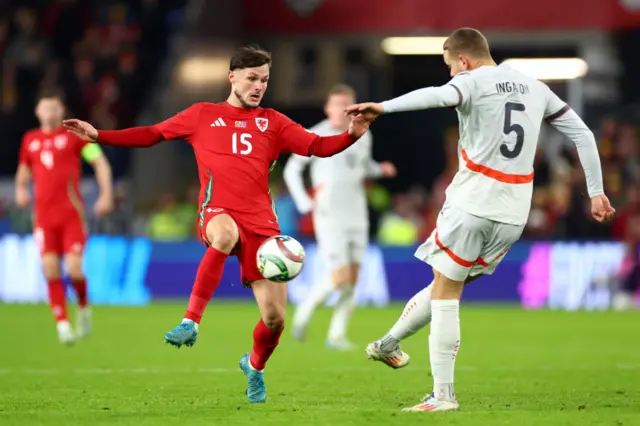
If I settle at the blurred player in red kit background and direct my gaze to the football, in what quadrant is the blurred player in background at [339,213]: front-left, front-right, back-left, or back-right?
front-left

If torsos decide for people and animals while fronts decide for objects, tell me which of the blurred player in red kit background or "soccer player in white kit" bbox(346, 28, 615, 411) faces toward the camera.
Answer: the blurred player in red kit background

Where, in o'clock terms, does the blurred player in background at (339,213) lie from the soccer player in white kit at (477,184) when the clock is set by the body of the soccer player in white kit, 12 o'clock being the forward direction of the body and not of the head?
The blurred player in background is roughly at 1 o'clock from the soccer player in white kit.

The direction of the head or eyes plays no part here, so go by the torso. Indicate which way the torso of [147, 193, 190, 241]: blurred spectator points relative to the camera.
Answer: toward the camera

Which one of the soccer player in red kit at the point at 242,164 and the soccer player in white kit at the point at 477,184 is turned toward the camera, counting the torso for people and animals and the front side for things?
the soccer player in red kit

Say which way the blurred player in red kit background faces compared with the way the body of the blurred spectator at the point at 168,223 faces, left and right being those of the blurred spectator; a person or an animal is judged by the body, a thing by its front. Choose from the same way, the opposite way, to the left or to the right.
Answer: the same way

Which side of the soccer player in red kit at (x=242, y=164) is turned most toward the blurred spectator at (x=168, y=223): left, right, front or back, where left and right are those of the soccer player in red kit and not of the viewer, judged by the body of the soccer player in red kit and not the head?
back

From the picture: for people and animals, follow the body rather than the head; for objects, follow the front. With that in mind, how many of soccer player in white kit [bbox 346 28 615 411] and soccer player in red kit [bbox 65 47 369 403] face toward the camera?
1

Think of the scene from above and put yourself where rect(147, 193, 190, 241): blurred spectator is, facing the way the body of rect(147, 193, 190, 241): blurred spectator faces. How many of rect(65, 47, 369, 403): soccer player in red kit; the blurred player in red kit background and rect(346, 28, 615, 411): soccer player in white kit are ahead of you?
3

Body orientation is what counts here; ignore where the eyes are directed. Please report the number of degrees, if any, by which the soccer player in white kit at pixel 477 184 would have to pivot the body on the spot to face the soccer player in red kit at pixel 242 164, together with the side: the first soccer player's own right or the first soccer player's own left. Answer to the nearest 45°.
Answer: approximately 45° to the first soccer player's own left

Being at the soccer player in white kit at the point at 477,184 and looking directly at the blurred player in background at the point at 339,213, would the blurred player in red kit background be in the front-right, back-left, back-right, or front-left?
front-left

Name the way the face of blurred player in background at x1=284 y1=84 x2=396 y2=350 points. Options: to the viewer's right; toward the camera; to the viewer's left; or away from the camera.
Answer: toward the camera

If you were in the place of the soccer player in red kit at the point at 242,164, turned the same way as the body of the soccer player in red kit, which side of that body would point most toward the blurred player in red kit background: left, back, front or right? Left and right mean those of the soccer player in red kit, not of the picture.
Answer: back

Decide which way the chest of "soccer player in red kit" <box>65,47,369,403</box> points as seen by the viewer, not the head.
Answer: toward the camera

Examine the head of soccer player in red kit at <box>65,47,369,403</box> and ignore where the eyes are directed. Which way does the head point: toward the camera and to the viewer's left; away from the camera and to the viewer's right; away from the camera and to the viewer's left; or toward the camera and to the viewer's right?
toward the camera and to the viewer's right

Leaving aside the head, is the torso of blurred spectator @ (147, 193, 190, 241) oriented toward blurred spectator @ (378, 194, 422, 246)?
no

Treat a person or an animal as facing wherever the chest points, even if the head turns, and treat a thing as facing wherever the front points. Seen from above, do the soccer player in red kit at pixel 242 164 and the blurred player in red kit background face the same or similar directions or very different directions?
same or similar directions

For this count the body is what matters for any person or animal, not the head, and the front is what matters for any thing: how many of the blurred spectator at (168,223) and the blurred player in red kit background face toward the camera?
2

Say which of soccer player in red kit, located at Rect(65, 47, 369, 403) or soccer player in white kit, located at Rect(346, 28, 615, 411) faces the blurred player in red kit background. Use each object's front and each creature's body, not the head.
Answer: the soccer player in white kit
